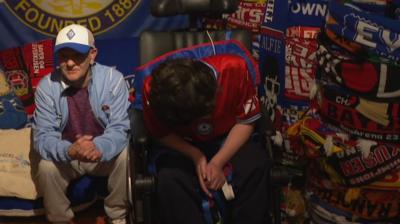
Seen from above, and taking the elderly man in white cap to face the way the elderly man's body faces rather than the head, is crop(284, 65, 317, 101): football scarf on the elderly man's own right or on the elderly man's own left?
on the elderly man's own left

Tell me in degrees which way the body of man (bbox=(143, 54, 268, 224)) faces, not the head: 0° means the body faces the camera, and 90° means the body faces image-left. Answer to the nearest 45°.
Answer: approximately 0°

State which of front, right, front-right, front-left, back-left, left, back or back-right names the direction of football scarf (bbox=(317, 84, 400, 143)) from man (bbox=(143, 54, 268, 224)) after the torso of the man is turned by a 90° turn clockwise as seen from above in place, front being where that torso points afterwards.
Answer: back

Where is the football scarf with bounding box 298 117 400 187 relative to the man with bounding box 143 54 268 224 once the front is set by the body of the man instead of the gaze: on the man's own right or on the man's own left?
on the man's own left

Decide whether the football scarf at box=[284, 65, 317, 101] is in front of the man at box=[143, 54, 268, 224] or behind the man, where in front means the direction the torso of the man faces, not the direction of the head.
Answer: behind

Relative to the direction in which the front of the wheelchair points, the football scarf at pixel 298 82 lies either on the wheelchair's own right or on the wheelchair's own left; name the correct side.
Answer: on the wheelchair's own left

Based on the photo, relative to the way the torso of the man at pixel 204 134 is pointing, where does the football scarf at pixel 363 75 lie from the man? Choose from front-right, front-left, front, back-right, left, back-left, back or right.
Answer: left

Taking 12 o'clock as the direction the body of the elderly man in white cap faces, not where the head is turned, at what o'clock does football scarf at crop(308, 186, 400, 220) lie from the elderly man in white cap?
The football scarf is roughly at 10 o'clock from the elderly man in white cap.

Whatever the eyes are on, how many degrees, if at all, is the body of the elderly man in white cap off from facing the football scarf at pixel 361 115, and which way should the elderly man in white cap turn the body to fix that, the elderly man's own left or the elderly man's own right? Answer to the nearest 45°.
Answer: approximately 45° to the elderly man's own left
